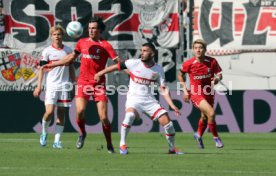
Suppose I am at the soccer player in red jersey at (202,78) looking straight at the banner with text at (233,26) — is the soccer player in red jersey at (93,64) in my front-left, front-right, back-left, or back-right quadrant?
back-left

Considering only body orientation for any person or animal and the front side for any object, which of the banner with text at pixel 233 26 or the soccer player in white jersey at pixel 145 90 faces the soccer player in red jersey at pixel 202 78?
the banner with text

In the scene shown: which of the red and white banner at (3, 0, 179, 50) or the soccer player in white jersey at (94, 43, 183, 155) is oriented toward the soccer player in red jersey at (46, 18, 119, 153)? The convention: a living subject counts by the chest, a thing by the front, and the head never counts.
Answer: the red and white banner

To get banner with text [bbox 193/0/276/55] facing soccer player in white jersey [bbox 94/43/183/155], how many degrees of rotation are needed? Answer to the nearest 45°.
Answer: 0° — it already faces them

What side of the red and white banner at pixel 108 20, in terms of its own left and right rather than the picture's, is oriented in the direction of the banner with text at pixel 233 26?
left

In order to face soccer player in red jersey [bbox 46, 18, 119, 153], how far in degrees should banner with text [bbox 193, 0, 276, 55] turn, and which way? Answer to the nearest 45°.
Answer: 0° — it already faces them

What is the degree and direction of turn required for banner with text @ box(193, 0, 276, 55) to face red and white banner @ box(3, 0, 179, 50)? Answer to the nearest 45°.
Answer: approximately 90° to its right
